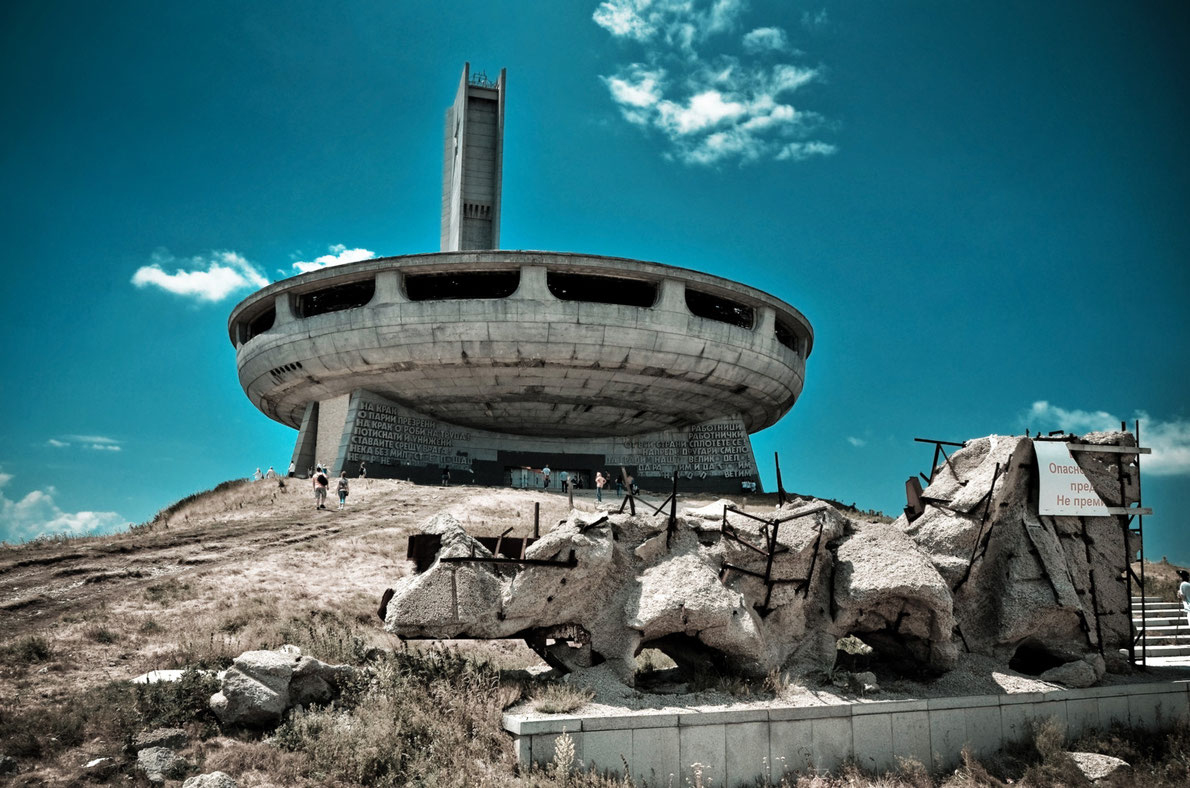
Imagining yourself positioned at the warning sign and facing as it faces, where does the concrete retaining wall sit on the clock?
The concrete retaining wall is roughly at 1 o'clock from the warning sign.

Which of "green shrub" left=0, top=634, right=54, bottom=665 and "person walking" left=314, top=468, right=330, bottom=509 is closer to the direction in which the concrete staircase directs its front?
the green shrub

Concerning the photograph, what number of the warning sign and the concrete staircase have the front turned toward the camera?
2

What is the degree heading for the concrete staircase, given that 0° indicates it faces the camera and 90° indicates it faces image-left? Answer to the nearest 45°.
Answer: approximately 0°

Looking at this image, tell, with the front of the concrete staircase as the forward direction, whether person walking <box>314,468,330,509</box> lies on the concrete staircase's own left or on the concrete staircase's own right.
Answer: on the concrete staircase's own right
